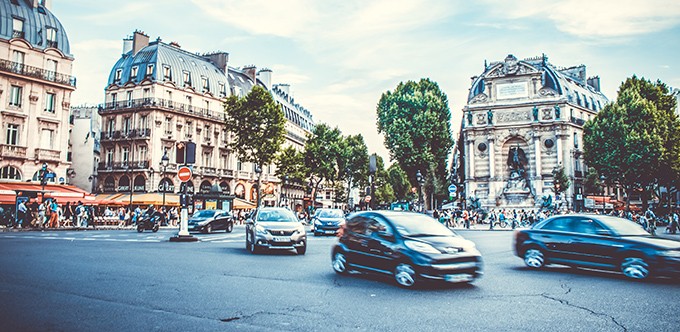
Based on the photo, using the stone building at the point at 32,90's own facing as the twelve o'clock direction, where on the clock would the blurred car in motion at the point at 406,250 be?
The blurred car in motion is roughly at 1 o'clock from the stone building.

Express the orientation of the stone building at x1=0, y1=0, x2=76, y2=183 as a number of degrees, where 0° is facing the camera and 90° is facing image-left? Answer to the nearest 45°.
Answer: approximately 315°

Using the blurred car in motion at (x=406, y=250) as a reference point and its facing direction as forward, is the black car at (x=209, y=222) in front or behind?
behind

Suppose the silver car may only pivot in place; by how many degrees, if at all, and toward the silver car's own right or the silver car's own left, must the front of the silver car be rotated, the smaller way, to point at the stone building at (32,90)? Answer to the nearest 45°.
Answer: approximately 135° to the silver car's own right

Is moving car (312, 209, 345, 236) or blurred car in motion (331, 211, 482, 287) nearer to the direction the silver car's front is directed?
the blurred car in motion

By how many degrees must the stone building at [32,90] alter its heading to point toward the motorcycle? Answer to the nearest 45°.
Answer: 0° — it already faces it

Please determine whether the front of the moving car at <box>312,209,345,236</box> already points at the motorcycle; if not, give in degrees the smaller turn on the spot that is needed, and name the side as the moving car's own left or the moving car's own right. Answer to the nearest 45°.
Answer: approximately 90° to the moving car's own right

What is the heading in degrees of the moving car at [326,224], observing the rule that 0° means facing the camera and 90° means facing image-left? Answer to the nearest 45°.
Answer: approximately 0°

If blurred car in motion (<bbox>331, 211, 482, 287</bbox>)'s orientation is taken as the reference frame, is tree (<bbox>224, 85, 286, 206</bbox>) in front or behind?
behind

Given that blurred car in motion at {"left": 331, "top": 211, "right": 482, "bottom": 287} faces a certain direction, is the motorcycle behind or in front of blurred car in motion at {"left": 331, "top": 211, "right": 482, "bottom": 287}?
behind

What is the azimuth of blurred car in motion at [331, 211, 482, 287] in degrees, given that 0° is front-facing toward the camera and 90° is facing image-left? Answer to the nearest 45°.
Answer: approximately 315°
